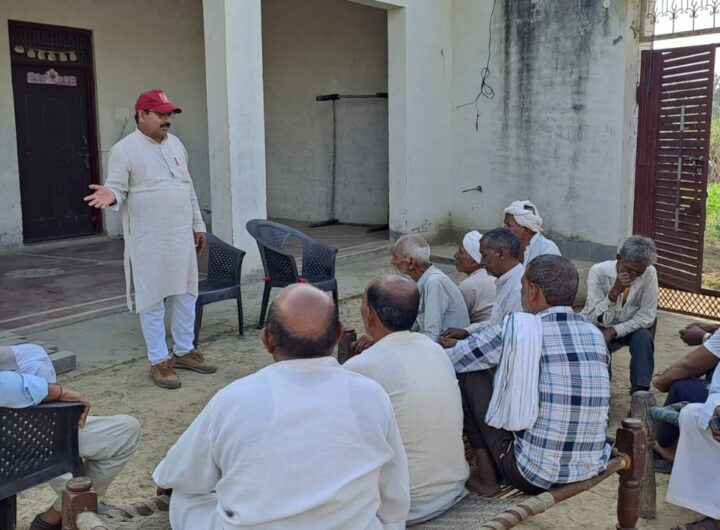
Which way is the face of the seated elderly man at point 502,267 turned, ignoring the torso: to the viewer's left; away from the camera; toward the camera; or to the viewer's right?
to the viewer's left

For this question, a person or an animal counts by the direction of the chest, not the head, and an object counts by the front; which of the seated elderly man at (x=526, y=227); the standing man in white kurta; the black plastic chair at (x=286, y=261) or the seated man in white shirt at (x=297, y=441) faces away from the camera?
the seated man in white shirt

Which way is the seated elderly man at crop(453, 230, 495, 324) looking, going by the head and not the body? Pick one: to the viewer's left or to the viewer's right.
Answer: to the viewer's left

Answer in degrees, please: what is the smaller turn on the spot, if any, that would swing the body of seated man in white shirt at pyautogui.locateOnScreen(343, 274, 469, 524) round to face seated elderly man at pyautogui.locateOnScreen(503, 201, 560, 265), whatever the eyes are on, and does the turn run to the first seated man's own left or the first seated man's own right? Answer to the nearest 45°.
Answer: approximately 45° to the first seated man's own right

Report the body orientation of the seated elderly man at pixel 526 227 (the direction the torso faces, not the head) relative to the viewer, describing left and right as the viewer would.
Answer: facing to the left of the viewer

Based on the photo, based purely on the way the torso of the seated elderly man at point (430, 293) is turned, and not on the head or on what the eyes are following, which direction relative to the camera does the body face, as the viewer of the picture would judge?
to the viewer's left

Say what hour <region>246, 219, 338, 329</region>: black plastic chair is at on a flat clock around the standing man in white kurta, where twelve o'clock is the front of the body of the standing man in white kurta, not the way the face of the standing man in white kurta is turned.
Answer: The black plastic chair is roughly at 9 o'clock from the standing man in white kurta.

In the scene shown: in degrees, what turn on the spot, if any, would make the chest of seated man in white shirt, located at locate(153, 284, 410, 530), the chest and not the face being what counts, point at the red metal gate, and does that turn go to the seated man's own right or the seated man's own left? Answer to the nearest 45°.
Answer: approximately 45° to the seated man's own right

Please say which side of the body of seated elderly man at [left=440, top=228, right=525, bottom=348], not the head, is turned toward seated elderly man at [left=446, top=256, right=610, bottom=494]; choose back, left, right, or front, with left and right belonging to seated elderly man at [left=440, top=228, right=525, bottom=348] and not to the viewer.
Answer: left

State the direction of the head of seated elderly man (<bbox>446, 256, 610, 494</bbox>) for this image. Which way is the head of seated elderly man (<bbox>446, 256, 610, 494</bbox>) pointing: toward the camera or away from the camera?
away from the camera

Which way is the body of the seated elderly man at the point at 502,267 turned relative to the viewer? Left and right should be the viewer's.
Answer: facing to the left of the viewer

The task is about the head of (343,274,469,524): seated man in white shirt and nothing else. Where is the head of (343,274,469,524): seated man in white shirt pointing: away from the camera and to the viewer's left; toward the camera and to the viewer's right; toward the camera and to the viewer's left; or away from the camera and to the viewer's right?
away from the camera and to the viewer's left

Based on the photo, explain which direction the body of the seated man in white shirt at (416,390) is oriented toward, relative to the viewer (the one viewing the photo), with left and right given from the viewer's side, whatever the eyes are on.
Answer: facing away from the viewer and to the left of the viewer

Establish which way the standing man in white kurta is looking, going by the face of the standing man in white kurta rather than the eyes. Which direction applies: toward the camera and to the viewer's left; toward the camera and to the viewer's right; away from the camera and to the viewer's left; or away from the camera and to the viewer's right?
toward the camera and to the viewer's right

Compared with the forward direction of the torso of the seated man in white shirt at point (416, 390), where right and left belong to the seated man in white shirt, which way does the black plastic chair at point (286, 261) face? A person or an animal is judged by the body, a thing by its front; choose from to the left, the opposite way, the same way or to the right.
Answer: the opposite way

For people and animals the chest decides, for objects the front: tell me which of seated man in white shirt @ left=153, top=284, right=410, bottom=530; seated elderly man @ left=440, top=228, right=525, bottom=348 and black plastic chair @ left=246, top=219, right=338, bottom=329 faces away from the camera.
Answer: the seated man in white shirt
